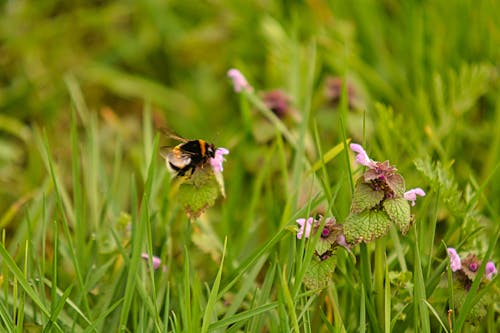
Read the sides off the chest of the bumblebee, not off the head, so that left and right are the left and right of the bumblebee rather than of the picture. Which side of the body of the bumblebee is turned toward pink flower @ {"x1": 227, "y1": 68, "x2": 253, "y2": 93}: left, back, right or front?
left

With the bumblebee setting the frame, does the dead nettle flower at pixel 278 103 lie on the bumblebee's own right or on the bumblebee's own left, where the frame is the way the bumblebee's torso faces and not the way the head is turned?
on the bumblebee's own left

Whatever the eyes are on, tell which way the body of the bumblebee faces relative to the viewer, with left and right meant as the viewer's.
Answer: facing to the right of the viewer

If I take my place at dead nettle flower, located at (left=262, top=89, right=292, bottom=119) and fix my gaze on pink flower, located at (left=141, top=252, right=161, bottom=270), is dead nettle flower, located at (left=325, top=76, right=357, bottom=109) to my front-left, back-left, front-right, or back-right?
back-left

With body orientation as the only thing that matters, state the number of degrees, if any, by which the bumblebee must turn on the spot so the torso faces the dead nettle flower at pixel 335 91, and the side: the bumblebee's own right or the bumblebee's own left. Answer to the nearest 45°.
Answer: approximately 45° to the bumblebee's own left

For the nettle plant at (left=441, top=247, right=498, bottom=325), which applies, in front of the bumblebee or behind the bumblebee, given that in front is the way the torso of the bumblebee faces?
in front
